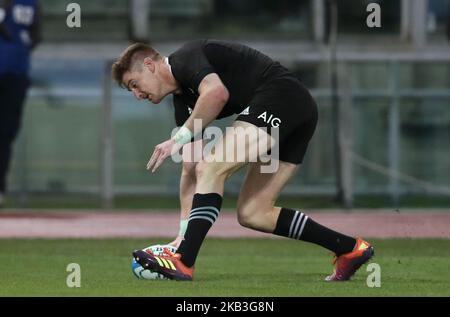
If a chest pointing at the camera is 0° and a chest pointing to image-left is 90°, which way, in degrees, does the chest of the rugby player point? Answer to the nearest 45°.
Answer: approximately 90°
